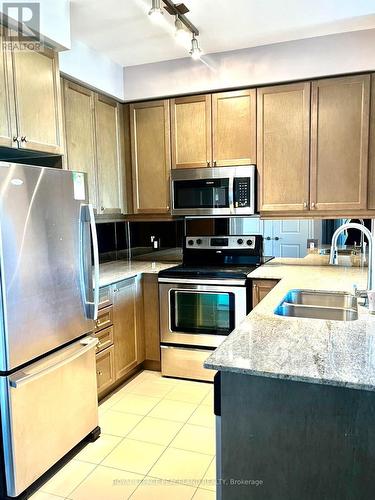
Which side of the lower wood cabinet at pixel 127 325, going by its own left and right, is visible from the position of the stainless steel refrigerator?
right

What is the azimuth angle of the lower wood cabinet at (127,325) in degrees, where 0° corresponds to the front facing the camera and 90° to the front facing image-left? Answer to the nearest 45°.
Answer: approximately 315°

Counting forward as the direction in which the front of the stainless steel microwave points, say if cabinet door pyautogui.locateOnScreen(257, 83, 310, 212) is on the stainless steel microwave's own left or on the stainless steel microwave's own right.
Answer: on the stainless steel microwave's own left

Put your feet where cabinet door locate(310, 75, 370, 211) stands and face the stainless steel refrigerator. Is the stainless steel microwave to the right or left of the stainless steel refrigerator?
right

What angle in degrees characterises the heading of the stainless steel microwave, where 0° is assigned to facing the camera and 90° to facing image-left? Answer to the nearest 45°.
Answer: approximately 0°

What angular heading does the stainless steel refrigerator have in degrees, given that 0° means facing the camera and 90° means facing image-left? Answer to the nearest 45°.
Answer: approximately 315°
